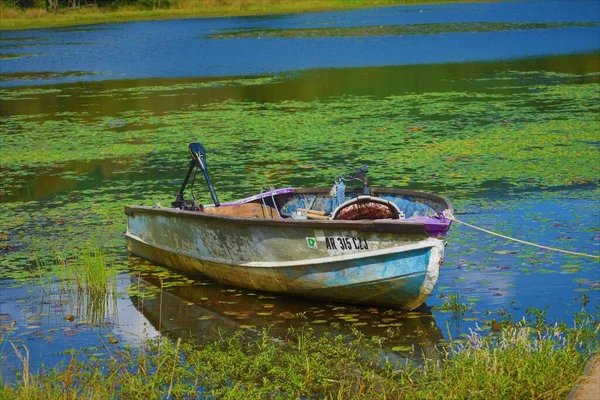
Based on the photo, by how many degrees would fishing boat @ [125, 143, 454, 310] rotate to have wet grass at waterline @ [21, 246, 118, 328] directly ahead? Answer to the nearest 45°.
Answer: approximately 135° to its right

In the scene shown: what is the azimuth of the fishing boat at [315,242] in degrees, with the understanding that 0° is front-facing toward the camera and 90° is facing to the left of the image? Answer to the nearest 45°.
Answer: approximately 315°
